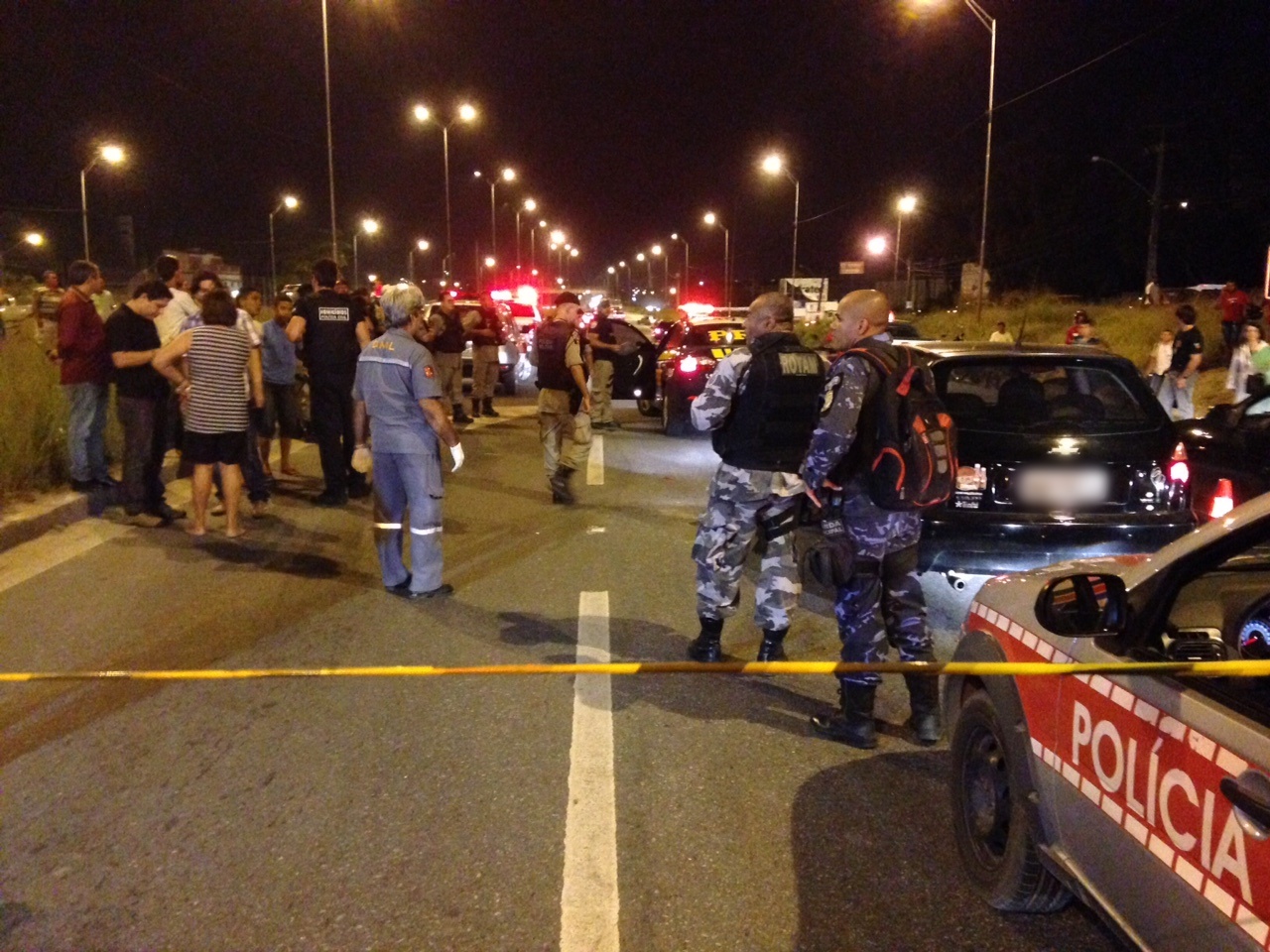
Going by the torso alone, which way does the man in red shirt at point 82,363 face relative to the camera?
to the viewer's right

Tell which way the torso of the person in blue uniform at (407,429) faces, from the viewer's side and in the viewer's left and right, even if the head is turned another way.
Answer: facing away from the viewer and to the right of the viewer

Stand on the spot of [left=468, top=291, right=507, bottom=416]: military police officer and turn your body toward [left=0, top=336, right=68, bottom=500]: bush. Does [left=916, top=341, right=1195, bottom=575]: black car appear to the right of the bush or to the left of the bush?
left

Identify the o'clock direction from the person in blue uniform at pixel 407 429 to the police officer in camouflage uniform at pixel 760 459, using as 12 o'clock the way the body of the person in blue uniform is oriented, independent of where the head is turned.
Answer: The police officer in camouflage uniform is roughly at 3 o'clock from the person in blue uniform.

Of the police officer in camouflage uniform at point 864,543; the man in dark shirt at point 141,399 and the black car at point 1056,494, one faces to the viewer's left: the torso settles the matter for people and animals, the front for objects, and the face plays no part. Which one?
the police officer in camouflage uniform

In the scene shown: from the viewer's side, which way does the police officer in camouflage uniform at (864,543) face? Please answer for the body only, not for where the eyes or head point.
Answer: to the viewer's left

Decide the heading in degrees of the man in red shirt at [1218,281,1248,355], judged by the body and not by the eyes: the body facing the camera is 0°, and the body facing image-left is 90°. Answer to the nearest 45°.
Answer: approximately 45°

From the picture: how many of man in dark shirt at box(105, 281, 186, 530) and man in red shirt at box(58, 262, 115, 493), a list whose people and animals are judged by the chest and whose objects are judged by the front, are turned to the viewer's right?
2

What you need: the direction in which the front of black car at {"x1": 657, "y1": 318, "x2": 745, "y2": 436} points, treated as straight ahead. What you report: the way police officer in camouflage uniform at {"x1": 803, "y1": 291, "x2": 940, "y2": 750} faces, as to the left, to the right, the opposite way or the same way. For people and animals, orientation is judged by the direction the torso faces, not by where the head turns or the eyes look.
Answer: to the left

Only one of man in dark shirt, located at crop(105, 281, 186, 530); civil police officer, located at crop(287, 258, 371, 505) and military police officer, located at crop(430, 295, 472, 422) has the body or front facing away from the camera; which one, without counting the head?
civil police officer, located at crop(287, 258, 371, 505)

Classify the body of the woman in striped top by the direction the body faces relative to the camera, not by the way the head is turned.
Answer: away from the camera

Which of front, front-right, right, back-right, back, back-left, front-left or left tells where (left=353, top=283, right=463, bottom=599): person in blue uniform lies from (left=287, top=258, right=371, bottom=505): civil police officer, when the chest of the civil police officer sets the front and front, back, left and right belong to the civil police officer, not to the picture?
back

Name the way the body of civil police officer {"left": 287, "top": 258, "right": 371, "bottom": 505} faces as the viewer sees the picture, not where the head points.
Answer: away from the camera

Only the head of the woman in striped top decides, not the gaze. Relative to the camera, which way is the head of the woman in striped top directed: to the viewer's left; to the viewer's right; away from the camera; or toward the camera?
away from the camera
